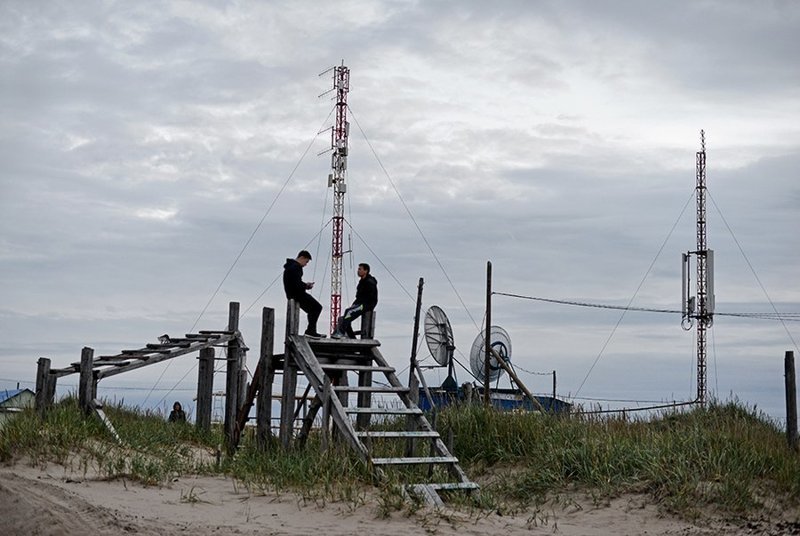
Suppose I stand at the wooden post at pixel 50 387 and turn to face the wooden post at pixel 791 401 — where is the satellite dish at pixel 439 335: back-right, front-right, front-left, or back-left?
front-left

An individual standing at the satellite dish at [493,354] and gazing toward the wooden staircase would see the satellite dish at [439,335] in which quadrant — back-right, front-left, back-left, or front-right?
front-right

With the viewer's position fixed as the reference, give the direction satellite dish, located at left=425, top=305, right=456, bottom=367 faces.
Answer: facing away from the viewer and to the left of the viewer
